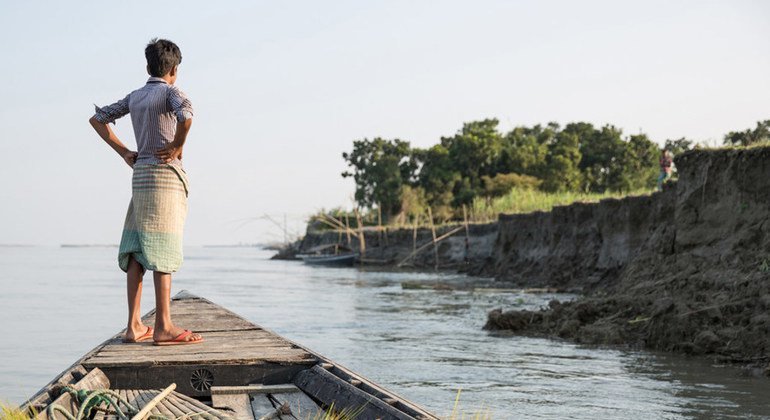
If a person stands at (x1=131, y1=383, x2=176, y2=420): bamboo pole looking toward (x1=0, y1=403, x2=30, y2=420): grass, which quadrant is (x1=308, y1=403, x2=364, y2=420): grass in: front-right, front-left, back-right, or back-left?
back-left

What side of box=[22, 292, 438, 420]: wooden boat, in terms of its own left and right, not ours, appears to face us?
back

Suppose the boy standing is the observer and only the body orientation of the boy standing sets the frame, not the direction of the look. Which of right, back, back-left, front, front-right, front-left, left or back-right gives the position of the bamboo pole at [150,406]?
back-right

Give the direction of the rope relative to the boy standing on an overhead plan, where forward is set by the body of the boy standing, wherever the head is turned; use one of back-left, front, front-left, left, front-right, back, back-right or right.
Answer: back-right

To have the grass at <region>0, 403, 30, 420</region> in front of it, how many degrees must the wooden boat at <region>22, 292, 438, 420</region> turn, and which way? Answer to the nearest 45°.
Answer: approximately 135° to its left

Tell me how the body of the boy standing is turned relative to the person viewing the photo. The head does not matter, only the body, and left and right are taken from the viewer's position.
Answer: facing away from the viewer and to the right of the viewer

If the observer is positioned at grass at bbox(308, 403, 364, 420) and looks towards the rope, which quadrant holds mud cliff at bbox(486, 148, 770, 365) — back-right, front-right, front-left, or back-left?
back-right

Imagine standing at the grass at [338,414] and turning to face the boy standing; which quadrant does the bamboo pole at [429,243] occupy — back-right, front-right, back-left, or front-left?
front-right

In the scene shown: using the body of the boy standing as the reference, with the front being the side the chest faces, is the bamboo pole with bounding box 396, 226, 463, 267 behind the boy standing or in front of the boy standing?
in front

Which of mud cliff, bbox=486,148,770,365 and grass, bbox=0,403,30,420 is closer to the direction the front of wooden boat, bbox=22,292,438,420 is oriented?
the mud cliff

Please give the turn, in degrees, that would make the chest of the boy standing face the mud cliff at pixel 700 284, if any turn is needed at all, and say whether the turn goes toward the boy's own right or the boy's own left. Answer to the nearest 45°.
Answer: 0° — they already face it
